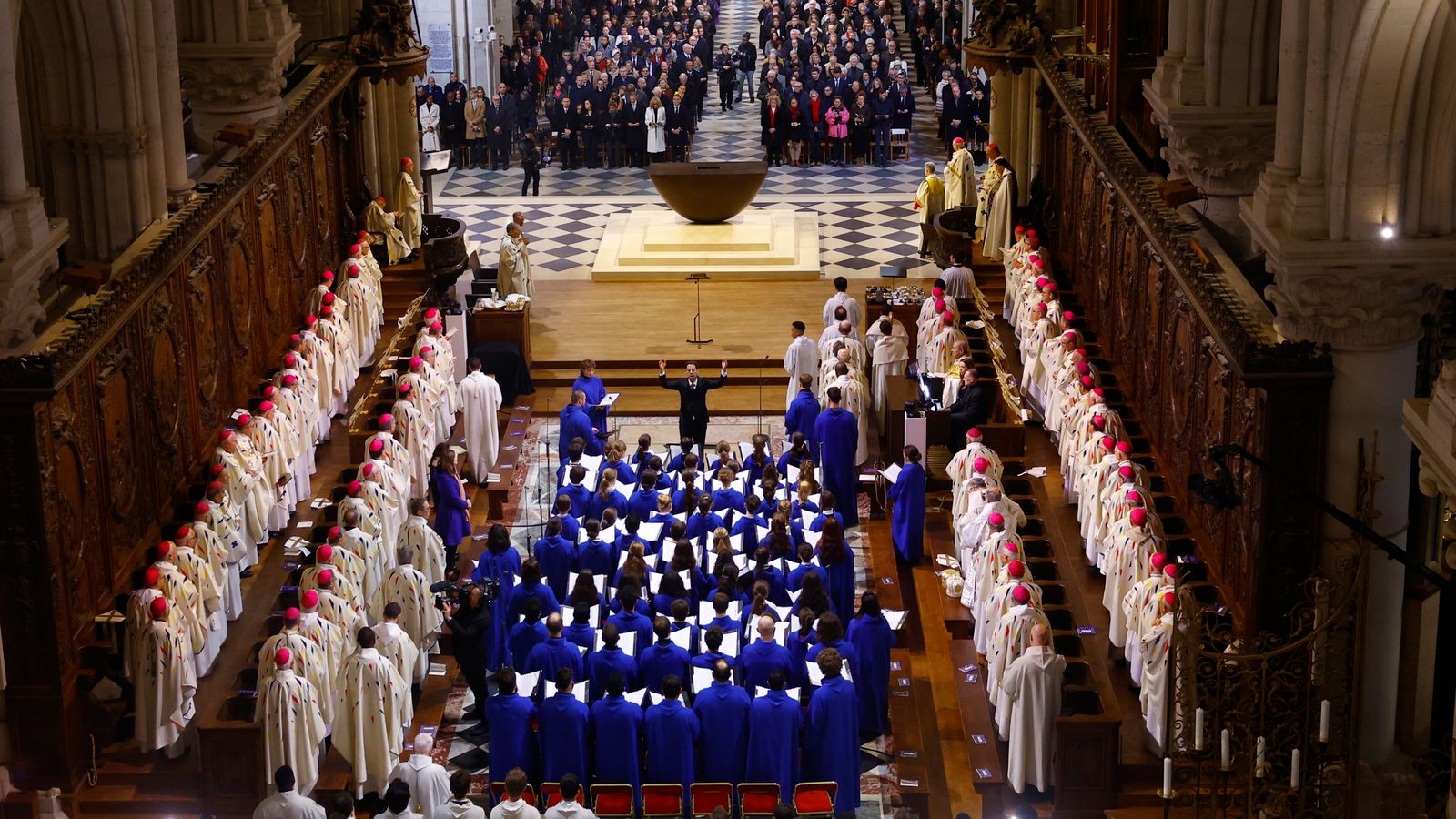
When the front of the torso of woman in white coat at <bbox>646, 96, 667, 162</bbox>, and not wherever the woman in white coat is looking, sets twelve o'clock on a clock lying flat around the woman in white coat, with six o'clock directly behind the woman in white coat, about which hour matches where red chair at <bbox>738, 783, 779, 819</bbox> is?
The red chair is roughly at 12 o'clock from the woman in white coat.

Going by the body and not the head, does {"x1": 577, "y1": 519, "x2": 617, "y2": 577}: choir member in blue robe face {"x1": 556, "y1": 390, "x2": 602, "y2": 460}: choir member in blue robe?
yes

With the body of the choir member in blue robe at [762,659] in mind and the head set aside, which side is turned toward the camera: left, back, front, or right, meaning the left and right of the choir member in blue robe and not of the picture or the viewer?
back

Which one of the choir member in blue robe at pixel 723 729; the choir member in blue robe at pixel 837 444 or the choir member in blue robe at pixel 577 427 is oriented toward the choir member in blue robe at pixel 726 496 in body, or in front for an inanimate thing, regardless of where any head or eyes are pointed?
the choir member in blue robe at pixel 723 729

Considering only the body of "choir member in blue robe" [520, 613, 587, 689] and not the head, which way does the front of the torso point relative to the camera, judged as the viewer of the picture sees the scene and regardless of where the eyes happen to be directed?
away from the camera

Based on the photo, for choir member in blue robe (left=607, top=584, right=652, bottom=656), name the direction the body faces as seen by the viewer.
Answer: away from the camera

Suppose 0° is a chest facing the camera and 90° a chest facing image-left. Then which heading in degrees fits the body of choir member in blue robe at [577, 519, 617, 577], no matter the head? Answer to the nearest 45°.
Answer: approximately 180°

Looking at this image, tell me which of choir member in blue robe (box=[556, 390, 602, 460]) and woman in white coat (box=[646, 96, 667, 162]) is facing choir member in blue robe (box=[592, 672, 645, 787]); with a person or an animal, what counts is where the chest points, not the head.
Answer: the woman in white coat

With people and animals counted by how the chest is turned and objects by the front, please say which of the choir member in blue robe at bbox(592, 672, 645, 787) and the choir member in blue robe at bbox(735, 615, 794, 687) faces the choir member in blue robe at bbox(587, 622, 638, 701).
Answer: the choir member in blue robe at bbox(592, 672, 645, 787)

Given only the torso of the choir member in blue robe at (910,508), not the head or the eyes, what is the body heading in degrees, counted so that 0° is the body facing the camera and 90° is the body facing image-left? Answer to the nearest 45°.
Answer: approximately 135°

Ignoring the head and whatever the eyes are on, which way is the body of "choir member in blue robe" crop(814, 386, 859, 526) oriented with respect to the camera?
away from the camera

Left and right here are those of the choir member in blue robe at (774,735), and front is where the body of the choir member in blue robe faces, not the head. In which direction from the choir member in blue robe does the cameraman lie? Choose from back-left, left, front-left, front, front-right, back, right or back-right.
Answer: front-left

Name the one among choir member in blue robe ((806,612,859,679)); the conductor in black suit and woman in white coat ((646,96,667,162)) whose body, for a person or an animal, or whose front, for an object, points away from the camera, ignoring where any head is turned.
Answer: the choir member in blue robe

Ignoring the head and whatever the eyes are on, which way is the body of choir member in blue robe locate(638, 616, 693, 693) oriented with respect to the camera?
away from the camera

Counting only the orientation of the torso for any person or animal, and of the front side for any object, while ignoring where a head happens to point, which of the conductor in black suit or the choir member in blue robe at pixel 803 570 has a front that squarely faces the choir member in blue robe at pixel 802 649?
the conductor in black suit

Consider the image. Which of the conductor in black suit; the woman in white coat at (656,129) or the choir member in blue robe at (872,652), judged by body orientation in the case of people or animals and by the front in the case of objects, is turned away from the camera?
the choir member in blue robe

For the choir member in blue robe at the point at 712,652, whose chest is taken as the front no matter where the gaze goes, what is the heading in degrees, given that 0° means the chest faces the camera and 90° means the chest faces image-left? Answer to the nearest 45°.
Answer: approximately 180°

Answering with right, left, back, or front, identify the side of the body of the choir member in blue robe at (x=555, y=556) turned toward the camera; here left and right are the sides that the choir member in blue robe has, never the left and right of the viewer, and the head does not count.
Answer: back

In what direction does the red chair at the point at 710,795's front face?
away from the camera
